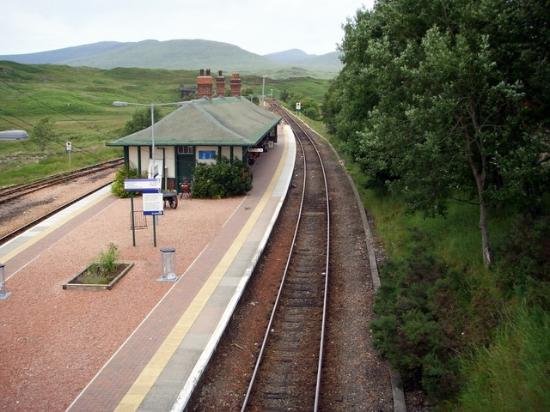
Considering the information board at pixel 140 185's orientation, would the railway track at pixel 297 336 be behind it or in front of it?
in front

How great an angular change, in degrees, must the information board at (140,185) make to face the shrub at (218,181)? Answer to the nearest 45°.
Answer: approximately 135° to its left

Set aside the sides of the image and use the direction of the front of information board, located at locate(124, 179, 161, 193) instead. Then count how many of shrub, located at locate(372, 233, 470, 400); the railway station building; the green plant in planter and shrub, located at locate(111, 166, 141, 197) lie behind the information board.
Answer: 2

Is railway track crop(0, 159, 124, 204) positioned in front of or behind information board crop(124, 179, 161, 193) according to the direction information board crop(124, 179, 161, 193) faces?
behind

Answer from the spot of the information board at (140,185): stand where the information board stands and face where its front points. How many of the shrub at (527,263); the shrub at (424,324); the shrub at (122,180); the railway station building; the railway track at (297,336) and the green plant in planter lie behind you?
2

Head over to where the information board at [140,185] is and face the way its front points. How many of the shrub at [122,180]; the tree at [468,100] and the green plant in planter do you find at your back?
1

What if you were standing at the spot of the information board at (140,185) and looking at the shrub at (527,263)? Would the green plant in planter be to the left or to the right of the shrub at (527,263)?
right

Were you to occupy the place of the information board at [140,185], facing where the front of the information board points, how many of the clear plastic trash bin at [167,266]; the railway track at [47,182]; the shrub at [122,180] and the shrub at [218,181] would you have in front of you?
1

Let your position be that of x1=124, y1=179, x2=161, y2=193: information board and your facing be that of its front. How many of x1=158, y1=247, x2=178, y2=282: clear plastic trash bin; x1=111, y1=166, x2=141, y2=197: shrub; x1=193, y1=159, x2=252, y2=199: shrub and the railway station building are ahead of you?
1

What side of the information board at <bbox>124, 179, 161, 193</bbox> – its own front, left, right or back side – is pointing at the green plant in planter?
front

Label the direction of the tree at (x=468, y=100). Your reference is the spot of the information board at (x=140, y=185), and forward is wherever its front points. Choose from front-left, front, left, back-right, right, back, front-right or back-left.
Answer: front-left

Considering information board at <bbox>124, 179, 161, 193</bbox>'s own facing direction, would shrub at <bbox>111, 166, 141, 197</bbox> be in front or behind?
behind

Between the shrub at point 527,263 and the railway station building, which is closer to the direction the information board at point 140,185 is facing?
the shrub

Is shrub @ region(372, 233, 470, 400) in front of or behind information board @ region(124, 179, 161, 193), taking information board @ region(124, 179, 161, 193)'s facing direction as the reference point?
in front

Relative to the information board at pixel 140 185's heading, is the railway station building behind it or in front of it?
behind
